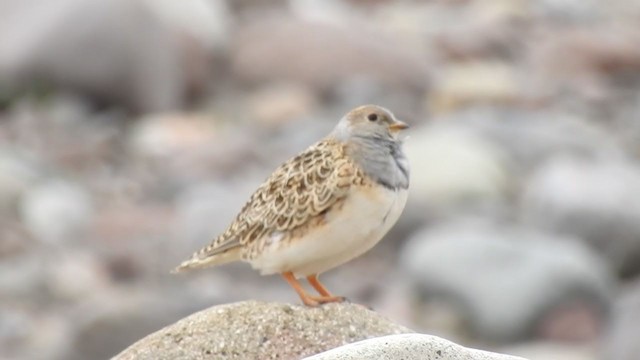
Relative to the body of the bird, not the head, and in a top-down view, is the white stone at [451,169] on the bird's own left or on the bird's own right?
on the bird's own left

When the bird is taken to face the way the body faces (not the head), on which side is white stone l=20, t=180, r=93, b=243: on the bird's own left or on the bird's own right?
on the bird's own left

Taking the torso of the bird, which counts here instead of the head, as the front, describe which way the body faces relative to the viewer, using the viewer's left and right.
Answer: facing to the right of the viewer

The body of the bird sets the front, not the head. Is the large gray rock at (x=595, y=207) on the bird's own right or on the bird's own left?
on the bird's own left

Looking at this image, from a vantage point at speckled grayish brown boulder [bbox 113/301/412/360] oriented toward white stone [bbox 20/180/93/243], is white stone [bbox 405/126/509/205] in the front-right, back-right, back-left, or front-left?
front-right

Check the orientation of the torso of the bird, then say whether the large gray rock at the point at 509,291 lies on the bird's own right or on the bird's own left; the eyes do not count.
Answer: on the bird's own left
